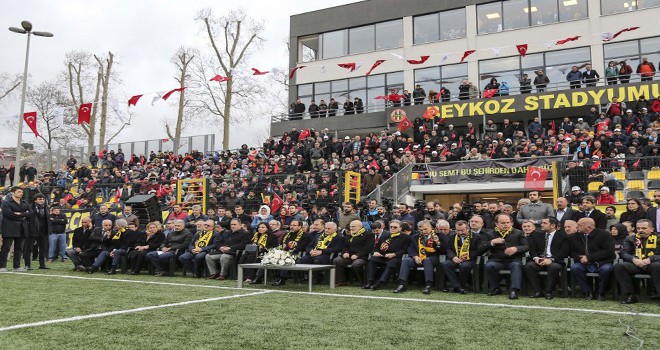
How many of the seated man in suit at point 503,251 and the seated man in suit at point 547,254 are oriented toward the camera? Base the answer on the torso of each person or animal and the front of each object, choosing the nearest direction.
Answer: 2

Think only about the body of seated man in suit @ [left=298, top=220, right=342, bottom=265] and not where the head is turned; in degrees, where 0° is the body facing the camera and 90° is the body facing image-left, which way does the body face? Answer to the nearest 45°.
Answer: approximately 45°

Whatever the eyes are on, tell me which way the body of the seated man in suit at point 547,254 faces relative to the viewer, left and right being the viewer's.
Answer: facing the viewer

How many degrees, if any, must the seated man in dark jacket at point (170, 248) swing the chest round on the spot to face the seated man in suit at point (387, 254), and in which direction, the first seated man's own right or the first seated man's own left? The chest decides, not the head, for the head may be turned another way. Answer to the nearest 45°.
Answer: approximately 90° to the first seated man's own left

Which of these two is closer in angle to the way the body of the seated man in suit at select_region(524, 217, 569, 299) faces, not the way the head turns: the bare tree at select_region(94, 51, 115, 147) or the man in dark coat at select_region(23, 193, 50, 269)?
the man in dark coat

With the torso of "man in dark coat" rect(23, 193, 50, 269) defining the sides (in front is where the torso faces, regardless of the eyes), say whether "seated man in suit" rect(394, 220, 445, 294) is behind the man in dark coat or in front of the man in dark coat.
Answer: in front

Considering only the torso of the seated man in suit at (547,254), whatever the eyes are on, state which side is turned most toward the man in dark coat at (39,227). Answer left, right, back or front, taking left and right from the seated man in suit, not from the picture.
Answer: right

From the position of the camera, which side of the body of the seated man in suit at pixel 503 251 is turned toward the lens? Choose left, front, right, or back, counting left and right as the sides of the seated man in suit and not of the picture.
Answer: front

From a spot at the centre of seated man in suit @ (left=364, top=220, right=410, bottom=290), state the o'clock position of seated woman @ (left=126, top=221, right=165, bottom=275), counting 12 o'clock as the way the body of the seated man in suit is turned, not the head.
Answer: The seated woman is roughly at 2 o'clock from the seated man in suit.

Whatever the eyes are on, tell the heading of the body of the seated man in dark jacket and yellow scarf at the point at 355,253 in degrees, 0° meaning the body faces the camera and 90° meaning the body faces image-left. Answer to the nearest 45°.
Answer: approximately 45°

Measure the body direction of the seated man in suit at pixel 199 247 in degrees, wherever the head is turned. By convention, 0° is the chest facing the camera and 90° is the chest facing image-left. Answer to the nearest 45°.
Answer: approximately 45°
